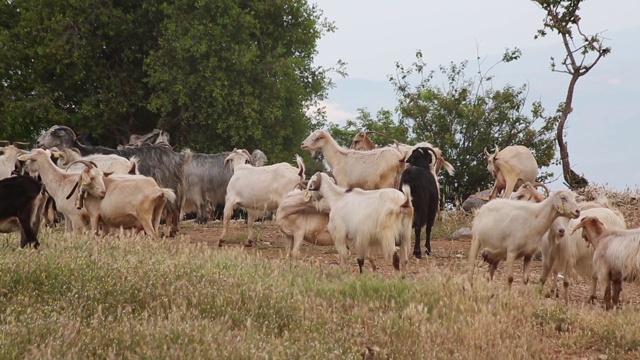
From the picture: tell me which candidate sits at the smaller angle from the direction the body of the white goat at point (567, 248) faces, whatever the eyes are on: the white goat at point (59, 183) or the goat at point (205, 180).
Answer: the white goat

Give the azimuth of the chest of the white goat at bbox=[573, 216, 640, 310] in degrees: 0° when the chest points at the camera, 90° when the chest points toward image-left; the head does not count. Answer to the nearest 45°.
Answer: approximately 90°

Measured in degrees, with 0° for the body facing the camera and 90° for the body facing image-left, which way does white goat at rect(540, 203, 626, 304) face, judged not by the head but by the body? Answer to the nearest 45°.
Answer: approximately 45°

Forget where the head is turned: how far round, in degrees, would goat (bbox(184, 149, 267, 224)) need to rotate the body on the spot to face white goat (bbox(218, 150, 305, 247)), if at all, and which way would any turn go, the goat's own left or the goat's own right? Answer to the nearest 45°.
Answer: approximately 90° to the goat's own right

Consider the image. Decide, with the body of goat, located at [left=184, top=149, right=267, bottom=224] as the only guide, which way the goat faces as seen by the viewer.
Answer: to the viewer's right

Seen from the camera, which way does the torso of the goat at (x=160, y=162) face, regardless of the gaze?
to the viewer's left

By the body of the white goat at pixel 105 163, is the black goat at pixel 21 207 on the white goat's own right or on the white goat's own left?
on the white goat's own left

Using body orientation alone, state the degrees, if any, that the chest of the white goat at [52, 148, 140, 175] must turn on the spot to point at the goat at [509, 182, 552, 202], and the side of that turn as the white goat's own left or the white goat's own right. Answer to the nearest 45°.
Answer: approximately 135° to the white goat's own left
